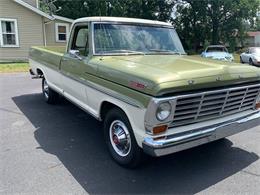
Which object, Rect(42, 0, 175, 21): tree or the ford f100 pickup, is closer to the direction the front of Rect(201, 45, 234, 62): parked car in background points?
the ford f100 pickup

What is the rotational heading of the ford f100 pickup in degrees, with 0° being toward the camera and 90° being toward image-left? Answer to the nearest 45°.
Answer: approximately 315°

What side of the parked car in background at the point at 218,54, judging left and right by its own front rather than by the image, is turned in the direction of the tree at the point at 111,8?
right

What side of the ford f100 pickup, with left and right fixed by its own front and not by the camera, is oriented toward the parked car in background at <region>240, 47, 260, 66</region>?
left

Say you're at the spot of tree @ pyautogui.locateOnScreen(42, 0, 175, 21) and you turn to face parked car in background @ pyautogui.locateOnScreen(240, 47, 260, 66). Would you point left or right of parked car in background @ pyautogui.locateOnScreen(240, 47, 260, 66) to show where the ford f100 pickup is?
right

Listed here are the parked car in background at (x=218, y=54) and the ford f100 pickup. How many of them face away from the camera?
0

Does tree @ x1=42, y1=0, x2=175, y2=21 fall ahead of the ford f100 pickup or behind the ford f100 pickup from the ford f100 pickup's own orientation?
behind
